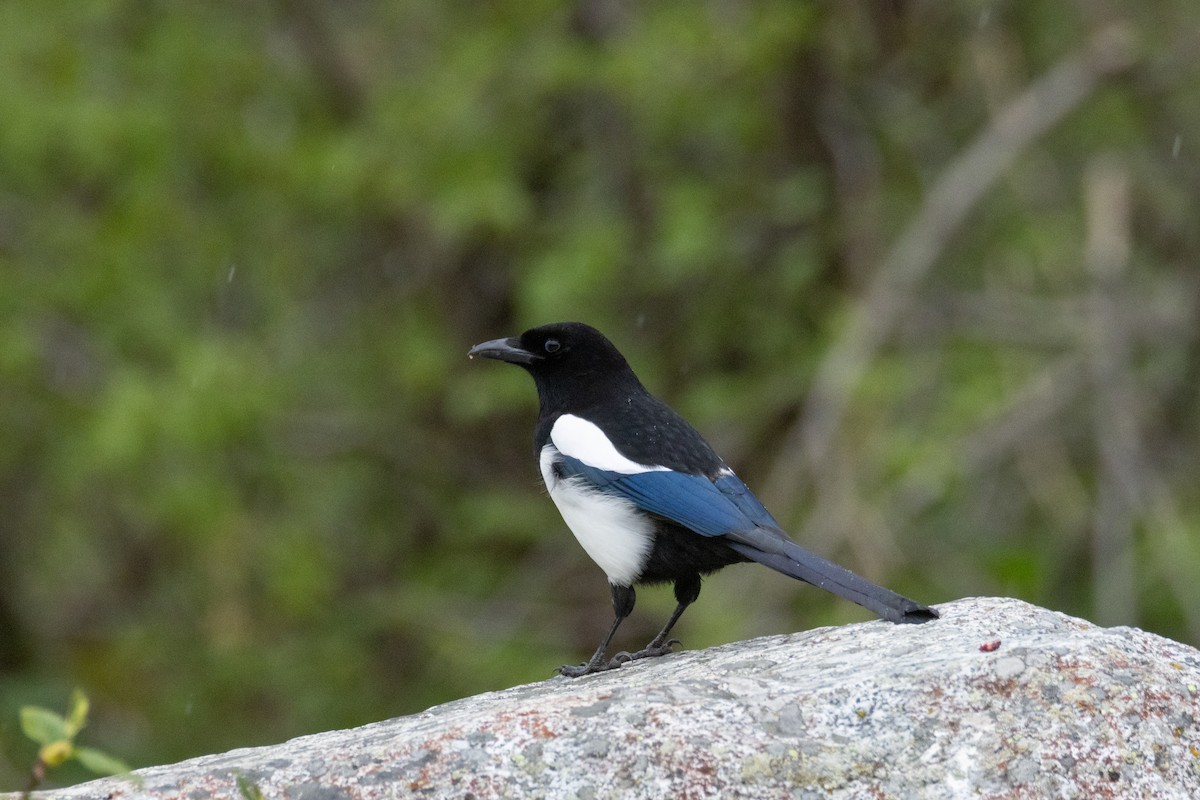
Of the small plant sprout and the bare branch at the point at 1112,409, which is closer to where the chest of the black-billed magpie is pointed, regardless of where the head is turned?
the small plant sprout

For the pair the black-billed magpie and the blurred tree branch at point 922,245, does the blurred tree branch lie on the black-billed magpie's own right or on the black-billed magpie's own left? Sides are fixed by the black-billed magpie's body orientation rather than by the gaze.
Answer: on the black-billed magpie's own right

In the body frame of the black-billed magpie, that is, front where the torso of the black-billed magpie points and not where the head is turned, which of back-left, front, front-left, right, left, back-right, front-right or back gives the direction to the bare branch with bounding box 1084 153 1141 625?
back-right

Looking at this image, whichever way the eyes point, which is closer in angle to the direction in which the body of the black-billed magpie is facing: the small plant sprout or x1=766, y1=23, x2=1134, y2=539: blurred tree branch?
the small plant sprout

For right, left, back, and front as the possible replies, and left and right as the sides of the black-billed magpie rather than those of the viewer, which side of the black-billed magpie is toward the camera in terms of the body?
left

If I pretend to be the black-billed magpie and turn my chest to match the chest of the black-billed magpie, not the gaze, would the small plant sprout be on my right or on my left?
on my left
